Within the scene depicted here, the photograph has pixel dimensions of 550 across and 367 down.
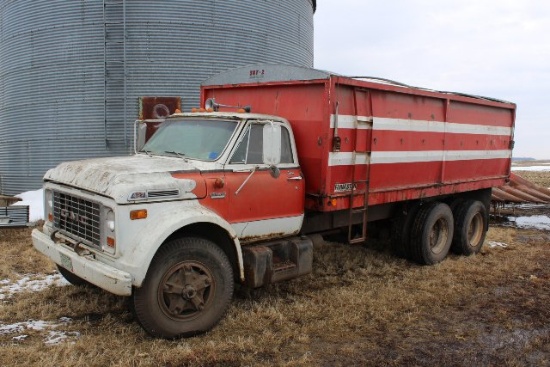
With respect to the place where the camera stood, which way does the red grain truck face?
facing the viewer and to the left of the viewer

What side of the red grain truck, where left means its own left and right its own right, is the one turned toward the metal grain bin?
right
